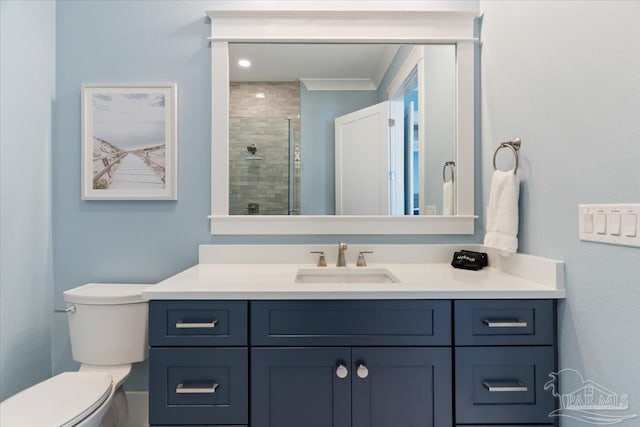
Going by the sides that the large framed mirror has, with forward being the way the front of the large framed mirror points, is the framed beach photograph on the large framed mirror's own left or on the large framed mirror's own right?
on the large framed mirror's own right

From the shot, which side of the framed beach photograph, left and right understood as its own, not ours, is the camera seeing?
front

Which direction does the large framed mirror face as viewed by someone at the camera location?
facing the viewer

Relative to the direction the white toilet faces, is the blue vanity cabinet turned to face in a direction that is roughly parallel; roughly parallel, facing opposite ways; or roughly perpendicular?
roughly parallel

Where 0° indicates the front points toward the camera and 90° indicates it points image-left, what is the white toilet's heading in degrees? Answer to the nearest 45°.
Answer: approximately 45°

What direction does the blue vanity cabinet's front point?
toward the camera

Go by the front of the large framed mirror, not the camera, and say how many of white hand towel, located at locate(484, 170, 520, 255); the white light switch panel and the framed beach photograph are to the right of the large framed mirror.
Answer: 1

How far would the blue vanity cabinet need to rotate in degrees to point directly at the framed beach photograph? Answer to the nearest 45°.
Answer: approximately 135° to its right

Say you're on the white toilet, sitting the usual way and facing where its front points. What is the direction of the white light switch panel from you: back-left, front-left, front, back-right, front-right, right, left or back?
left

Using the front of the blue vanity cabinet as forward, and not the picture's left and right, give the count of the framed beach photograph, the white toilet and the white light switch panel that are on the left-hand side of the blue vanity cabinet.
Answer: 1

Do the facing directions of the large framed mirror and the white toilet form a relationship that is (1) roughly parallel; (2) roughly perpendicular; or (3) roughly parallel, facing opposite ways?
roughly parallel

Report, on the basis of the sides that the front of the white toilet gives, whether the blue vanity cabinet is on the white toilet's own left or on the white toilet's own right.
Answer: on the white toilet's own left

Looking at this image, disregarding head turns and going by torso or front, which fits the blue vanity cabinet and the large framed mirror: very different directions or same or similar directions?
same or similar directions

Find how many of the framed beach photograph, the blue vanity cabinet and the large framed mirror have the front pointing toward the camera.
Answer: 3

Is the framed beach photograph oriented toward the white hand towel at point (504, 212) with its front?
no

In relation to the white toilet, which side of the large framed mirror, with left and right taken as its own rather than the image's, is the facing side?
right

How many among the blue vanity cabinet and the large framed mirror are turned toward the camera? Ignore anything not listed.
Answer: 2
